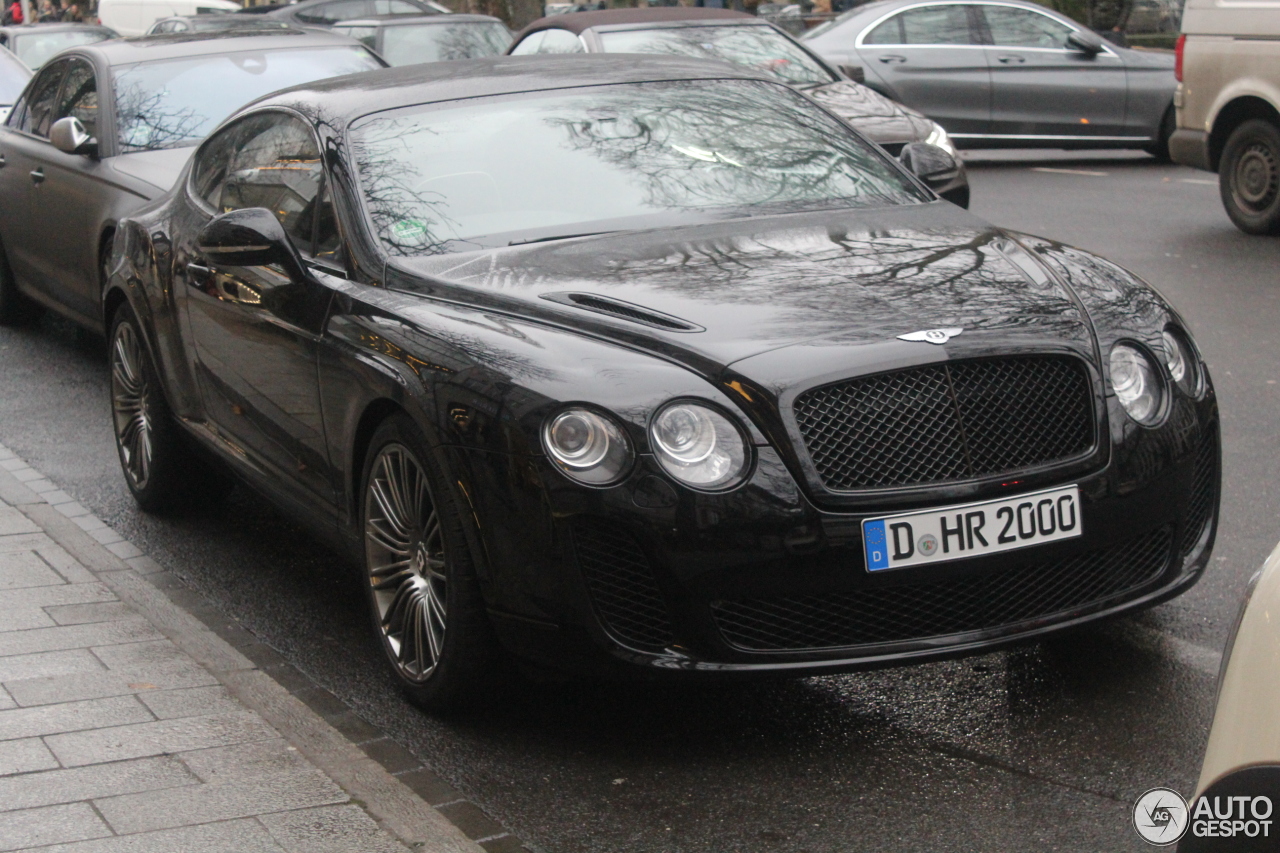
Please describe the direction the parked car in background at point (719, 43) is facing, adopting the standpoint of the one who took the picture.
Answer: facing the viewer and to the right of the viewer

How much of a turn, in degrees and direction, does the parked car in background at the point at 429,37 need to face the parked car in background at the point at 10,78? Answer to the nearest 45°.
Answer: approximately 90° to its right

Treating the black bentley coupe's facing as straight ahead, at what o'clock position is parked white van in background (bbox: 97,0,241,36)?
The parked white van in background is roughly at 7 o'clock from the black bentley coupe.

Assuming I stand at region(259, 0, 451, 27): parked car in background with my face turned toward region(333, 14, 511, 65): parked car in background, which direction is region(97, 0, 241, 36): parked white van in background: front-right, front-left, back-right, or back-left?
back-right

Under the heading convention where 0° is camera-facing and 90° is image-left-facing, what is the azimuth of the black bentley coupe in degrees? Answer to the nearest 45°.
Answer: approximately 315°

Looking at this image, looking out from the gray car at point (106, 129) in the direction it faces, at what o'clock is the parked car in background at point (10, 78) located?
The parked car in background is roughly at 7 o'clock from the gray car.

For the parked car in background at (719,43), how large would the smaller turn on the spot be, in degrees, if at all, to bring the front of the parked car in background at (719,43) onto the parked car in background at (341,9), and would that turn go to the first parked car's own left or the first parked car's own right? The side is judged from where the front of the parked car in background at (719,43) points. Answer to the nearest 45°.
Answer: approximately 135° to the first parked car's own left

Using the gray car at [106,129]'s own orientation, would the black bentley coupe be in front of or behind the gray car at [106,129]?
in front

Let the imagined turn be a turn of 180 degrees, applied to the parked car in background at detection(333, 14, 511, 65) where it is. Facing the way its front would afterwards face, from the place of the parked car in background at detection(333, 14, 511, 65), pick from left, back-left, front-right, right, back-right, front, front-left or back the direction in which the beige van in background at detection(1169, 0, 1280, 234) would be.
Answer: back

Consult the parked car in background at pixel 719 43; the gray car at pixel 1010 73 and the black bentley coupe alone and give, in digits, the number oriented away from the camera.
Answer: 0

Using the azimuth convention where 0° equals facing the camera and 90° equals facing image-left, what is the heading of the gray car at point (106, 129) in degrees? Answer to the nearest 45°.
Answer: approximately 315°

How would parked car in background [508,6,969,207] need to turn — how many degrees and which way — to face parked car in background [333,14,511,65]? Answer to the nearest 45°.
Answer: approximately 180°

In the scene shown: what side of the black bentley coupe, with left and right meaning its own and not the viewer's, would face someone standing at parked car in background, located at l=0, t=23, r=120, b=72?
back

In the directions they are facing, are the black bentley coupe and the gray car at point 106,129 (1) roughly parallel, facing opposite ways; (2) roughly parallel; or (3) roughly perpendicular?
roughly parallel

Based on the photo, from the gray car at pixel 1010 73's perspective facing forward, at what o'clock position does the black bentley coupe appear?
The black bentley coupe is roughly at 3 o'clock from the gray car.
